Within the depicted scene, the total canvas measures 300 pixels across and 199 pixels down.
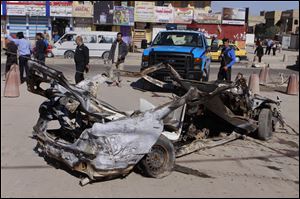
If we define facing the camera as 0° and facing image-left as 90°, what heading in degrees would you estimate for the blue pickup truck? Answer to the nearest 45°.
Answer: approximately 0°

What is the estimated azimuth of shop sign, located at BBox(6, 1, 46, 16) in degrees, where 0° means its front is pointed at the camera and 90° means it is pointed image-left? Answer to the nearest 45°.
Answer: approximately 0°

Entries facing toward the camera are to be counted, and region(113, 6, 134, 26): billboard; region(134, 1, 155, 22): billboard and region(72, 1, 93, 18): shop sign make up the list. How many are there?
3

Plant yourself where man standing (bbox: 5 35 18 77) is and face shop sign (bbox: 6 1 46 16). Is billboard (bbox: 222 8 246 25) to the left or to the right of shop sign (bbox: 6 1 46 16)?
right

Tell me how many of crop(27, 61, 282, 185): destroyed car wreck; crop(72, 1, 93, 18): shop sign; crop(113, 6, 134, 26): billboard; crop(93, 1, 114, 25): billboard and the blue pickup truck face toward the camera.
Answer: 4

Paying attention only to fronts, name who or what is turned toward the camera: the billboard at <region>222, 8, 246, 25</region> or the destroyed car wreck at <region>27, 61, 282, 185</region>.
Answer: the billboard

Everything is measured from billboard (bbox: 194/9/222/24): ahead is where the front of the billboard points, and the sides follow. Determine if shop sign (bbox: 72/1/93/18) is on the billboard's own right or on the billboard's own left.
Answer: on the billboard's own right

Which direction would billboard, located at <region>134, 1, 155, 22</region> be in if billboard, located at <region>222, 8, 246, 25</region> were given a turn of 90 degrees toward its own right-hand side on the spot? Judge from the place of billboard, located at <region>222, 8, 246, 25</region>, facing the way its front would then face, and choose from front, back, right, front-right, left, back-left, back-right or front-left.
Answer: front

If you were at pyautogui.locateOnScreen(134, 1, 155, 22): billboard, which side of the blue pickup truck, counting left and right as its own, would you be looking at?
back

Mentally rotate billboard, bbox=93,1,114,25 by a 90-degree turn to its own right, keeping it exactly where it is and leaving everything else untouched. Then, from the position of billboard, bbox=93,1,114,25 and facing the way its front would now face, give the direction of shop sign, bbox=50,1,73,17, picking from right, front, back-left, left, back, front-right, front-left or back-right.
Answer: front

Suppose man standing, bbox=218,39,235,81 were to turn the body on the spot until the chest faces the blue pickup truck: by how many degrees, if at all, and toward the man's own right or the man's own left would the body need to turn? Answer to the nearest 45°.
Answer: approximately 90° to the man's own right

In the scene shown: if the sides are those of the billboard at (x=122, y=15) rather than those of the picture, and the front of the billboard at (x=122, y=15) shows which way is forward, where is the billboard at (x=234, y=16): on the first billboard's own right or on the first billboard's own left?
on the first billboard's own left

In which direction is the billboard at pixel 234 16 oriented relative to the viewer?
toward the camera

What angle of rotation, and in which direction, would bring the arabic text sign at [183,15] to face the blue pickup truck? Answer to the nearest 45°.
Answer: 0° — it already faces it

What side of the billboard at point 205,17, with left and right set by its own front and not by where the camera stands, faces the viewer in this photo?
front

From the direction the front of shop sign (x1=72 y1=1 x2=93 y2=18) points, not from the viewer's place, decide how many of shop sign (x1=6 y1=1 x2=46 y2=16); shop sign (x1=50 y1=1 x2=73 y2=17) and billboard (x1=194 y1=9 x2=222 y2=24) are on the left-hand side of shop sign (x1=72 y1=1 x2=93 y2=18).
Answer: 1

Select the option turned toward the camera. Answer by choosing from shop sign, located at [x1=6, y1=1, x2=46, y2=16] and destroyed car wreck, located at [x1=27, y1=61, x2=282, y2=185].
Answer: the shop sign

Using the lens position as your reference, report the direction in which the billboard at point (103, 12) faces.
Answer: facing the viewer

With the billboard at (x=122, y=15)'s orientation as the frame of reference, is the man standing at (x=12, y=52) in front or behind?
in front

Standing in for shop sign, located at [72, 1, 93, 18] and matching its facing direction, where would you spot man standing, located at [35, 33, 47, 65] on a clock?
The man standing is roughly at 12 o'clock from the shop sign.

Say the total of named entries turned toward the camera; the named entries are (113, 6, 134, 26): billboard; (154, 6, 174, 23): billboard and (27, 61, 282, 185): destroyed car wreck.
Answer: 2

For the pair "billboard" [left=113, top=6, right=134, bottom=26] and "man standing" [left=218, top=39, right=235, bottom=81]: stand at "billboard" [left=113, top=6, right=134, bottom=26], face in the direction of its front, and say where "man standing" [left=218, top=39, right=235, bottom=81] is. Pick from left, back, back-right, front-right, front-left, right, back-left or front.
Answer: front

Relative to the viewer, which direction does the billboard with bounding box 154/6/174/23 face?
toward the camera
